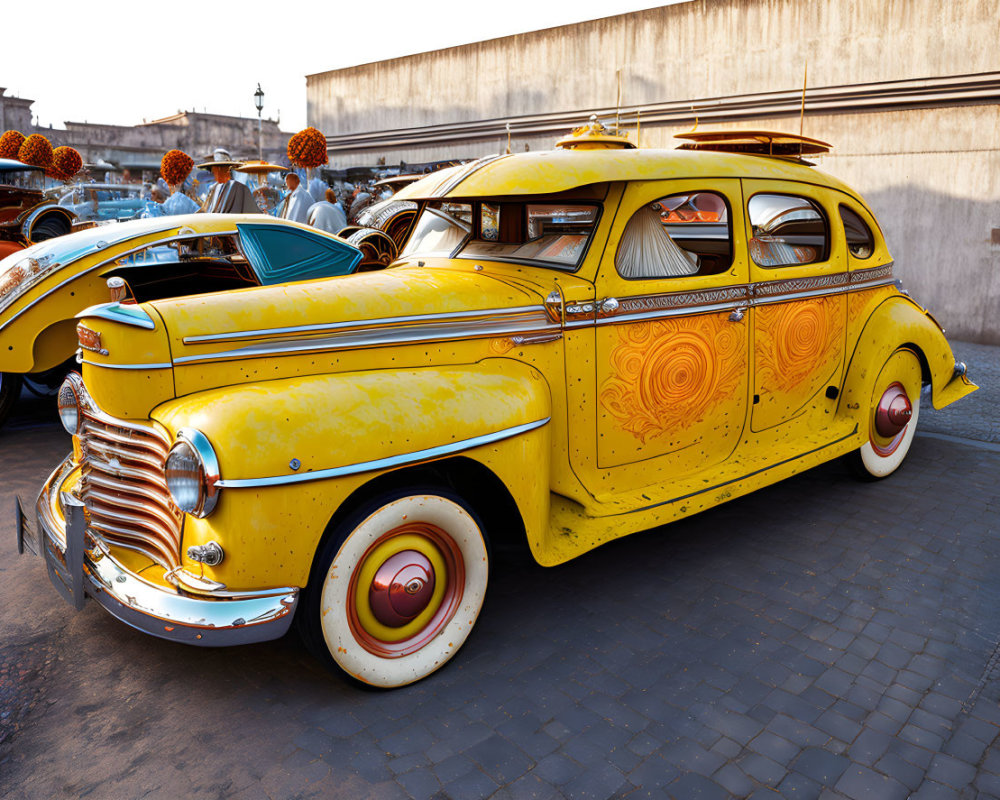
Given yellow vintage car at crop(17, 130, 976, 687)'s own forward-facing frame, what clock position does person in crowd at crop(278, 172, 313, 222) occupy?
The person in crowd is roughly at 4 o'clock from the yellow vintage car.

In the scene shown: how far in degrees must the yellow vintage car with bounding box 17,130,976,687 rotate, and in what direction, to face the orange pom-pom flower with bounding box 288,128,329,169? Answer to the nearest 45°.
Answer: approximately 135° to its right

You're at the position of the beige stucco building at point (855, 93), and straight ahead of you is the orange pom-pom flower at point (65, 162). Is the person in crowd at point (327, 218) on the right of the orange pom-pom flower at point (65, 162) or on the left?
left

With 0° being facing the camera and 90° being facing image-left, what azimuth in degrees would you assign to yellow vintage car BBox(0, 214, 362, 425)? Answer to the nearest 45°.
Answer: approximately 45°

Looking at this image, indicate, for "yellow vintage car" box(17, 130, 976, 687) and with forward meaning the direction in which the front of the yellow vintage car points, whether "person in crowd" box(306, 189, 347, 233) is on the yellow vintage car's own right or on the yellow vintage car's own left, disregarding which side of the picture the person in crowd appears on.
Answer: on the yellow vintage car's own right

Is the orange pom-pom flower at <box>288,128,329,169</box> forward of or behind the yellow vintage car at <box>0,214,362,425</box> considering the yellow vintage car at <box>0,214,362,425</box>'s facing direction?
behind

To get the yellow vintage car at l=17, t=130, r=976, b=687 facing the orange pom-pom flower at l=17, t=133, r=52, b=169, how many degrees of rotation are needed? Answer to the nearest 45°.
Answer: approximately 90° to its right

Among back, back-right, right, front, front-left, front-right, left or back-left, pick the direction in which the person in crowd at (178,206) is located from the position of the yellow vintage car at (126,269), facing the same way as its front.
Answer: back-right

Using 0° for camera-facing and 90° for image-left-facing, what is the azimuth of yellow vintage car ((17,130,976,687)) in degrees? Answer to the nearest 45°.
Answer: approximately 45°
